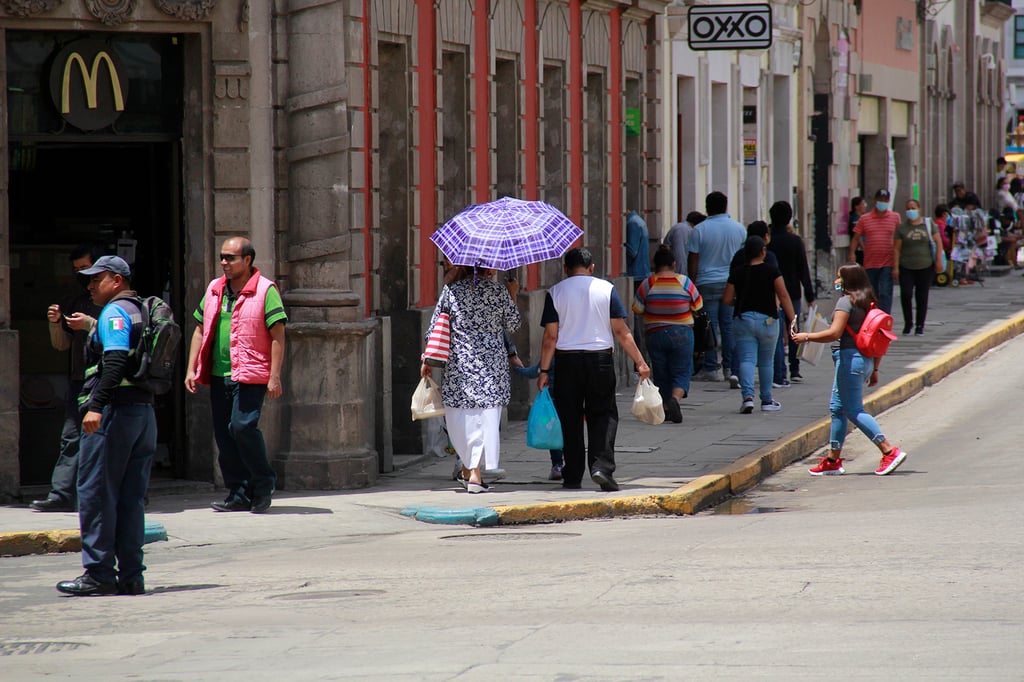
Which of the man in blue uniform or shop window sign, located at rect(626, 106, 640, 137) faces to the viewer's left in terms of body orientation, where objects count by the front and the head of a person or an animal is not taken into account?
the man in blue uniform

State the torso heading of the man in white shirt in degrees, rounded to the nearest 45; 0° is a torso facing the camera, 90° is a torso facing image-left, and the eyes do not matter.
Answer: approximately 180°

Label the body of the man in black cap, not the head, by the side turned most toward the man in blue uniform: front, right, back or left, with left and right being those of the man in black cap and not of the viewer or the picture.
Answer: front

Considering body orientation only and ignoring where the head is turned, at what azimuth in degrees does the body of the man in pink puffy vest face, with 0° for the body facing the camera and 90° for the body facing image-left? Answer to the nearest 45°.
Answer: approximately 45°

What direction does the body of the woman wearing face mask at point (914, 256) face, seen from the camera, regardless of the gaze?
toward the camera

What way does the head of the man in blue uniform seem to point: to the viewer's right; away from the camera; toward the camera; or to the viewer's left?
to the viewer's left

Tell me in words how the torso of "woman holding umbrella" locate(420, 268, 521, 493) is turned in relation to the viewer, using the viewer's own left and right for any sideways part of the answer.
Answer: facing away from the viewer

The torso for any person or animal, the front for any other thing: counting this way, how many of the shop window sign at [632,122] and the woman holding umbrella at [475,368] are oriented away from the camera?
1

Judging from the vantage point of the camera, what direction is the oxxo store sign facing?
facing the viewer

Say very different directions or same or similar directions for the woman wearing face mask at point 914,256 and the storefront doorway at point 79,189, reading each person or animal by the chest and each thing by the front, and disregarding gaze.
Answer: same or similar directions

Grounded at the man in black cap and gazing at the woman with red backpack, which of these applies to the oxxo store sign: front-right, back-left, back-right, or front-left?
front-right

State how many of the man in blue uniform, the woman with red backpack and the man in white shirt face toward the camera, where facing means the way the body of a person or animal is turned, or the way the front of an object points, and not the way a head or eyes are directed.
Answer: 0
